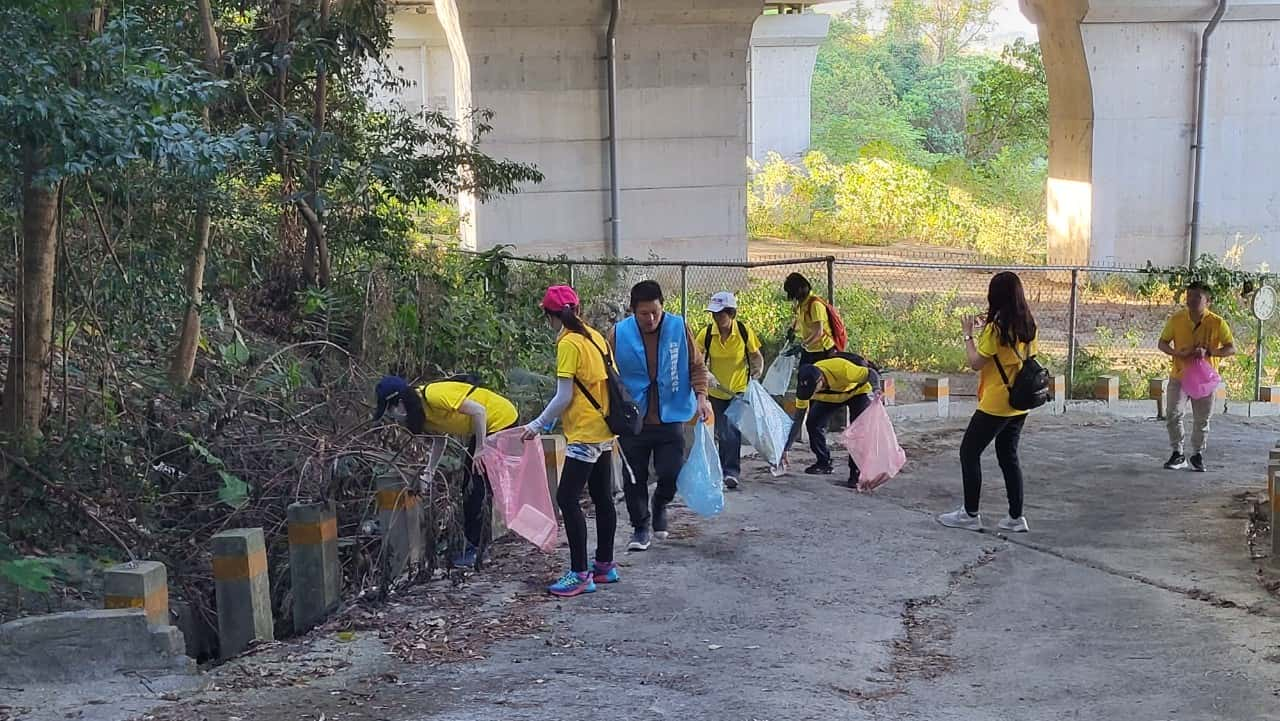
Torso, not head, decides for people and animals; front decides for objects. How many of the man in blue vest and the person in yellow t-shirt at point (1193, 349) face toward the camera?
2

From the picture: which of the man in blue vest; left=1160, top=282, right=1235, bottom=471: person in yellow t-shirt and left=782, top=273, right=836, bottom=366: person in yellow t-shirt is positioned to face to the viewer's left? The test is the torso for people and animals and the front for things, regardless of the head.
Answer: left=782, top=273, right=836, bottom=366: person in yellow t-shirt

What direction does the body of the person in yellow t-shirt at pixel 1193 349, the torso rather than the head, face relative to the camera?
toward the camera

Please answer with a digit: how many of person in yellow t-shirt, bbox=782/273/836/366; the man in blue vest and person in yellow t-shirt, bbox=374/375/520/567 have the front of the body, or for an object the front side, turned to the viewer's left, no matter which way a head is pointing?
2

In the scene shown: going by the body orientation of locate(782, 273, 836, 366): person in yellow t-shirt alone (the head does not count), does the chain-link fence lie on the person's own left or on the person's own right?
on the person's own right

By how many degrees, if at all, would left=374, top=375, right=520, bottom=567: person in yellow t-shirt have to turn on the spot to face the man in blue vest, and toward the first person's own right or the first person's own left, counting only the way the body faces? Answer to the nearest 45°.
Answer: approximately 180°

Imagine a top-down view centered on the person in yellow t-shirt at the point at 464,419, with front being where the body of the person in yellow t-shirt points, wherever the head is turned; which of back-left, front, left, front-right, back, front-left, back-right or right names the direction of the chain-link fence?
back-right

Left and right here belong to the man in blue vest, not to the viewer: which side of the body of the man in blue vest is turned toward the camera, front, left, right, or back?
front

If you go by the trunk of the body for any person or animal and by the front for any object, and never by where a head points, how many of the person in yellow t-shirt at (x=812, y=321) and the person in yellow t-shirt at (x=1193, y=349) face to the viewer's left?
1

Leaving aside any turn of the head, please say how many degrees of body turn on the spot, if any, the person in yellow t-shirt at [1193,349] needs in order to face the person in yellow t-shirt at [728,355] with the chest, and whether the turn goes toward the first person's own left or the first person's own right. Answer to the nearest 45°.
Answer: approximately 45° to the first person's own right

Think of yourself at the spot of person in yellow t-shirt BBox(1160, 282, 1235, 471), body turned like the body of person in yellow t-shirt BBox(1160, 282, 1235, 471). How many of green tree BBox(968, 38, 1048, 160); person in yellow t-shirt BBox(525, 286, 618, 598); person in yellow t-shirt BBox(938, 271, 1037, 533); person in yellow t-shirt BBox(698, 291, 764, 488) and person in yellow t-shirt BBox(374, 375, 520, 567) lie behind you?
1

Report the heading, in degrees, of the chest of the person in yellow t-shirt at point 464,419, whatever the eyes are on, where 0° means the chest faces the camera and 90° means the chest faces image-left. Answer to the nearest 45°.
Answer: approximately 90°

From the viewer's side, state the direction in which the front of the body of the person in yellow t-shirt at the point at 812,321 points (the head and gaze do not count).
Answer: to the viewer's left

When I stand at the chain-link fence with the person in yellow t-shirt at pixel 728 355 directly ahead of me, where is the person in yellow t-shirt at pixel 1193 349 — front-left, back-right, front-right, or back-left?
front-left

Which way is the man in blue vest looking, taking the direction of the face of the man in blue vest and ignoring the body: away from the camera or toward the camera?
toward the camera
